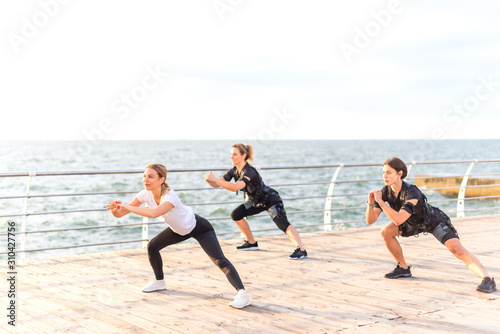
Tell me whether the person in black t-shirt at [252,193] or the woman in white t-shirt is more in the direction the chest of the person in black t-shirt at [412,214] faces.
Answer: the woman in white t-shirt

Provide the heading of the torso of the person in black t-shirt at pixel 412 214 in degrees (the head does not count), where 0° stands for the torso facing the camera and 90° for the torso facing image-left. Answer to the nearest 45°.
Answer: approximately 45°

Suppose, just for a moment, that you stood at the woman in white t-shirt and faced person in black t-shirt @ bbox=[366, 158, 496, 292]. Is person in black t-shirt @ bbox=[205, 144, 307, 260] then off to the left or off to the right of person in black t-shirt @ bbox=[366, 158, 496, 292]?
left

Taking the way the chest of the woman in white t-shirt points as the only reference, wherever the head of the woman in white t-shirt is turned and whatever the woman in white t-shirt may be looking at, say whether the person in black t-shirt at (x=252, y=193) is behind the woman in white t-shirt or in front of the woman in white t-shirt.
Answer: behind

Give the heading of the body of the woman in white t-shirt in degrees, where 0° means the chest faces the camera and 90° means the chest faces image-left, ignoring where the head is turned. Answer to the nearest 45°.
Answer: approximately 45°

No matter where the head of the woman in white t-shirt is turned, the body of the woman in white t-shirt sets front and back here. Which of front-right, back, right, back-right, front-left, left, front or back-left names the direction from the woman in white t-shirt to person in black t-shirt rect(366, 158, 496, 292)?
back-left

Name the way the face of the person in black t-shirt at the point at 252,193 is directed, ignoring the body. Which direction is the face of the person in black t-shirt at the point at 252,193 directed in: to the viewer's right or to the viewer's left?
to the viewer's left

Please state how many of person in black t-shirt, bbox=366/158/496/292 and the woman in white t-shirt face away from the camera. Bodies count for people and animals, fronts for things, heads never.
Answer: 0

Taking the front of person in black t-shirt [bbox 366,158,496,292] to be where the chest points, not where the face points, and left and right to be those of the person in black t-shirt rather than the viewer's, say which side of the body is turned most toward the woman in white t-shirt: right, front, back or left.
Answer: front
